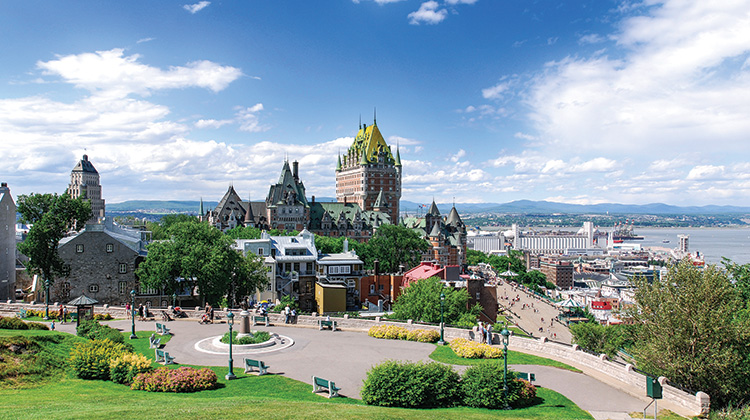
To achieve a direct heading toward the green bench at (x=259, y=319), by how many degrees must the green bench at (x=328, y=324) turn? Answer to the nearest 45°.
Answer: approximately 135° to its right

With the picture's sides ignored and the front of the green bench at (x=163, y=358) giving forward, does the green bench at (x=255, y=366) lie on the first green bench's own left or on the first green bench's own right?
on the first green bench's own right

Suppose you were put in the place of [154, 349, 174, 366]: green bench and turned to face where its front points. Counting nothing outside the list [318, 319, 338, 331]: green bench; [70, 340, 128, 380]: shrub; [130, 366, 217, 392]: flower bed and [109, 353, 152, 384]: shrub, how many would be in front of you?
1

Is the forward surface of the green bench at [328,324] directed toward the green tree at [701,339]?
no

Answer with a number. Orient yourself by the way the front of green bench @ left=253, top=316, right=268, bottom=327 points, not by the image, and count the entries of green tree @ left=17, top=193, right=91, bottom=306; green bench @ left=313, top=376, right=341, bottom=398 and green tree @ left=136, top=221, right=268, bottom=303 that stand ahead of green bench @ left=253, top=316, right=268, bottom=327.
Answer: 1

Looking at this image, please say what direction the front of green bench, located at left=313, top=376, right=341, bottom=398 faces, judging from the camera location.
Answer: facing away from the viewer and to the right of the viewer

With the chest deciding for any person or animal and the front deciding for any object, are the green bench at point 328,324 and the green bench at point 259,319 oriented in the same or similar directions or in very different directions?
same or similar directions

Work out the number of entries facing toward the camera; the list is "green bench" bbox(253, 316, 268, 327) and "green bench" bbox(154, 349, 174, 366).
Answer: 1

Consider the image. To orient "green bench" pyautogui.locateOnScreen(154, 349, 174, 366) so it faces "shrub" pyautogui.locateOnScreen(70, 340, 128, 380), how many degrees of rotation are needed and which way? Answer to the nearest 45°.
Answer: approximately 180°

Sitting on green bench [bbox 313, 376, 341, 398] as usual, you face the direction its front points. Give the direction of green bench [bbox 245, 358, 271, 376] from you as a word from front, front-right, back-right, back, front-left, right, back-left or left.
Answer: left

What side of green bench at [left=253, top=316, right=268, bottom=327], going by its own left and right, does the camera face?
front

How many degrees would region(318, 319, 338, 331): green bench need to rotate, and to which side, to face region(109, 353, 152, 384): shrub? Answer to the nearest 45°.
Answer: approximately 45° to its right

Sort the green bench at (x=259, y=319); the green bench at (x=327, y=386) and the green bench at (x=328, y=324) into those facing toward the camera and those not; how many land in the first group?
2

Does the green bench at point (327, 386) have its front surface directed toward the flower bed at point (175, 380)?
no

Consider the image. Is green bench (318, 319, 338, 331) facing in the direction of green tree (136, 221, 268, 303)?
no
